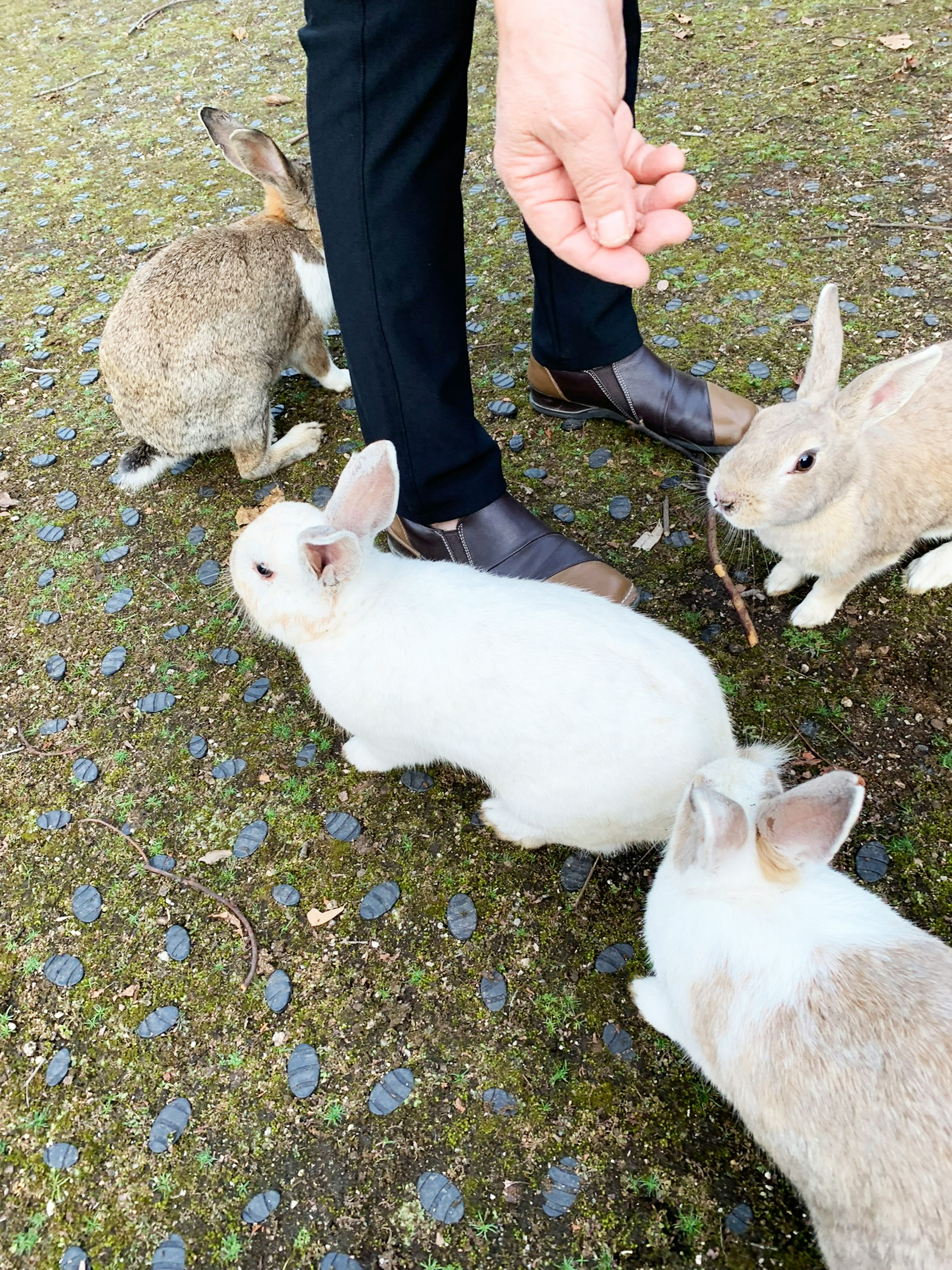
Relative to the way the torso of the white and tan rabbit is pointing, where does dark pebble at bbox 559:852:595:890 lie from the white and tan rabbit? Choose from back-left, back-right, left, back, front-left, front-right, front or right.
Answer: front

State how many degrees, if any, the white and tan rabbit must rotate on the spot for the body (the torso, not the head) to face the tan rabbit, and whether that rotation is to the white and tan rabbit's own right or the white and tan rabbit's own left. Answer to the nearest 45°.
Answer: approximately 45° to the white and tan rabbit's own right

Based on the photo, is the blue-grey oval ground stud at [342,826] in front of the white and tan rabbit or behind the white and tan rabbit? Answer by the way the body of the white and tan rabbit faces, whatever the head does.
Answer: in front

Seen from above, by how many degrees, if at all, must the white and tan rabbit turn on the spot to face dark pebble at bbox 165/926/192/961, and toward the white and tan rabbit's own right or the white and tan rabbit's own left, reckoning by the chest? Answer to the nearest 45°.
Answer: approximately 45° to the white and tan rabbit's own left

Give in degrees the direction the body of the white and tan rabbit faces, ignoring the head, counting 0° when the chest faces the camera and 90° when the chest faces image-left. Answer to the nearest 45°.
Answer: approximately 135°

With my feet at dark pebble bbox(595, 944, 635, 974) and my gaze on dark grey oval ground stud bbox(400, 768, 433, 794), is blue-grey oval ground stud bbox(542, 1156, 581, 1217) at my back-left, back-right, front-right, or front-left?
back-left

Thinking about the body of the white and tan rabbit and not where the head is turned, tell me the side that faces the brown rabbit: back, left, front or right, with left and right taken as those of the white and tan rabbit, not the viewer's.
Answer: front

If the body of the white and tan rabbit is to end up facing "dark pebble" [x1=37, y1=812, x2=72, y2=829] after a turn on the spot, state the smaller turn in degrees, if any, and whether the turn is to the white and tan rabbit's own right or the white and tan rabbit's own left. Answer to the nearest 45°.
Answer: approximately 45° to the white and tan rabbit's own left
